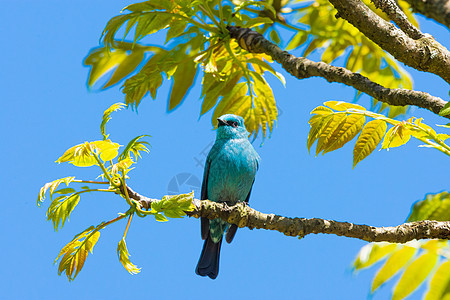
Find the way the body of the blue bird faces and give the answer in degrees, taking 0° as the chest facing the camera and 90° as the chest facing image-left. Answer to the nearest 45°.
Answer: approximately 0°
